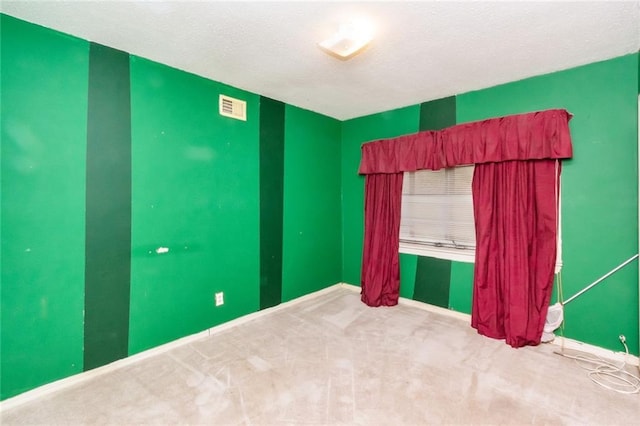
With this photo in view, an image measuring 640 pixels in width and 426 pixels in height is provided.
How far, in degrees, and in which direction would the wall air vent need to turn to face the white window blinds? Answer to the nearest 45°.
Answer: approximately 45° to its left

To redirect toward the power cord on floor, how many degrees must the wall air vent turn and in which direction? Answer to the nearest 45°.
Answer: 0° — it already faces it

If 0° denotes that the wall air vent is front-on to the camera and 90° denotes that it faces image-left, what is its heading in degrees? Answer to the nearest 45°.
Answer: approximately 315°

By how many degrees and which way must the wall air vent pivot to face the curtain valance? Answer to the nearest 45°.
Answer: approximately 45° to its left

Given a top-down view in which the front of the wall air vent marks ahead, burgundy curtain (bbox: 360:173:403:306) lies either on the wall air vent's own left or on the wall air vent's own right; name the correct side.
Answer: on the wall air vent's own left

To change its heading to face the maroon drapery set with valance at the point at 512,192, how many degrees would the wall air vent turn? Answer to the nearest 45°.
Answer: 0° — it already faces it
